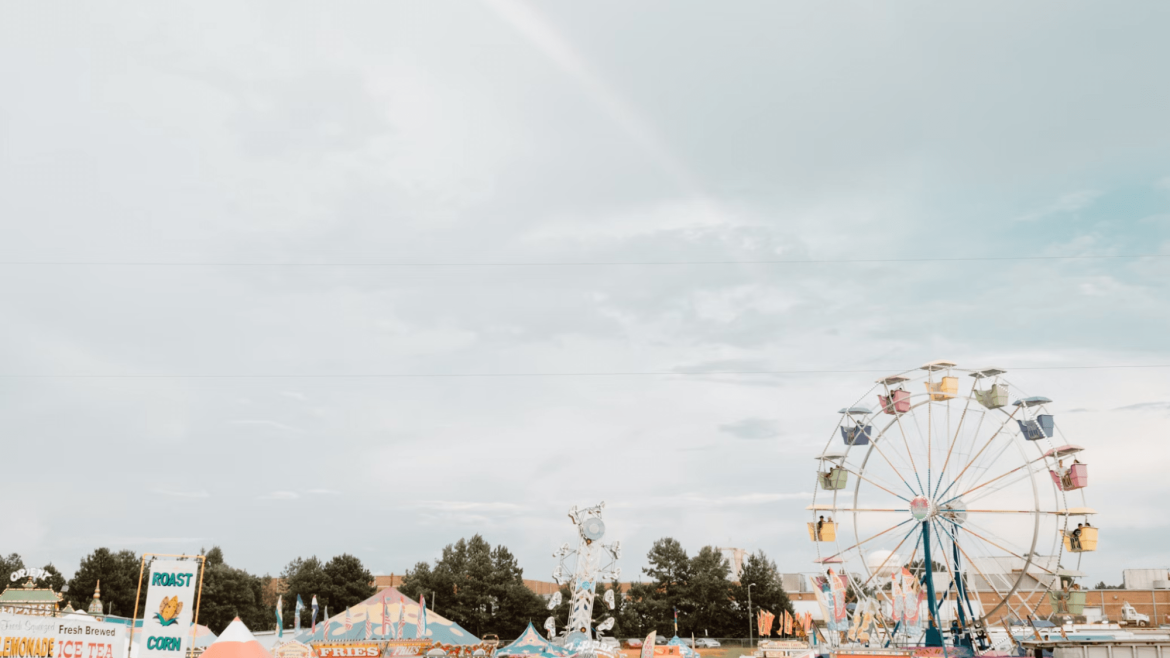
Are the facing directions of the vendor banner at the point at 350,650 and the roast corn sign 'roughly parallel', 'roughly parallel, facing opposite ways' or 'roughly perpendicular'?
roughly parallel

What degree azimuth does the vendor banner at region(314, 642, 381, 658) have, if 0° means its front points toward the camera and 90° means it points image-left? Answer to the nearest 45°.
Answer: approximately 0°

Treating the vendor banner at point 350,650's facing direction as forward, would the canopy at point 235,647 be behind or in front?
in front

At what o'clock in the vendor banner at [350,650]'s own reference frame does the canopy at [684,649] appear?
The canopy is roughly at 10 o'clock from the vendor banner.

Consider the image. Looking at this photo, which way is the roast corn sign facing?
toward the camera

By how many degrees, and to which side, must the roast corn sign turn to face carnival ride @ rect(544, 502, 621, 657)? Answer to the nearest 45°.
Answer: approximately 135° to its left

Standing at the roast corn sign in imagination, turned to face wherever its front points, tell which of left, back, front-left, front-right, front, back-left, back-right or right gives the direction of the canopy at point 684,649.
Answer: back-left

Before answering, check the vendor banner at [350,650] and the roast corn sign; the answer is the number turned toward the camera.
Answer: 2
